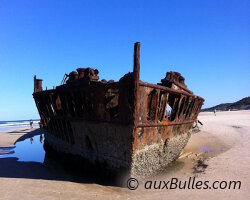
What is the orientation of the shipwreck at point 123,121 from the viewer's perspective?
toward the camera
